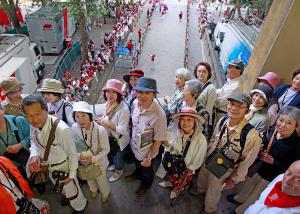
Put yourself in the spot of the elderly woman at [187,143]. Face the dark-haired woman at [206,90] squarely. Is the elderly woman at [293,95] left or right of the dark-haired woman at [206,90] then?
right

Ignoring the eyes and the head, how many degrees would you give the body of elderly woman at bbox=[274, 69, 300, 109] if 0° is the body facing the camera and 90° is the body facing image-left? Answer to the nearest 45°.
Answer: approximately 45°

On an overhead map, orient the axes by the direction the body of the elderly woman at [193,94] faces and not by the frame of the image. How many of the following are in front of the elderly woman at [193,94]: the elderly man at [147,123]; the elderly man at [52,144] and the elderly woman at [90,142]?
3

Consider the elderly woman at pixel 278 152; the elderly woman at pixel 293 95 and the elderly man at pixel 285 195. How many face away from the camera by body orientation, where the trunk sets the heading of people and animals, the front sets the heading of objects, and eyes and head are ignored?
0

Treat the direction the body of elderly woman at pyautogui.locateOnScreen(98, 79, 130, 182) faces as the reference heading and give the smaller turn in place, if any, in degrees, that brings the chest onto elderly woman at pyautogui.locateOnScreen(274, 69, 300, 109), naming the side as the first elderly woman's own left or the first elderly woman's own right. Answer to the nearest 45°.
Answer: approximately 135° to the first elderly woman's own left

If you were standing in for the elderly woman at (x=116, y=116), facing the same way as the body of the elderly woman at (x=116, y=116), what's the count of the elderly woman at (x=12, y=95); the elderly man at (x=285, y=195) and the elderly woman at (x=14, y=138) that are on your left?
1

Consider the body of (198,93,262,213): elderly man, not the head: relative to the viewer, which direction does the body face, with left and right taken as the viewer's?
facing the viewer and to the left of the viewer

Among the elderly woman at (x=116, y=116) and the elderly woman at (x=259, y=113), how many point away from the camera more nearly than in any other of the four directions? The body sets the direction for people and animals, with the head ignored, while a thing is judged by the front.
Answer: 0

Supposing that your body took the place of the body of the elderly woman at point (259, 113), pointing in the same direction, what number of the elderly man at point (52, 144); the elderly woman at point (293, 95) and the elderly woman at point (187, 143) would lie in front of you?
2
